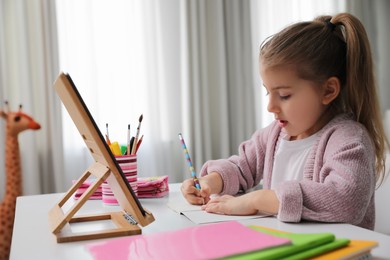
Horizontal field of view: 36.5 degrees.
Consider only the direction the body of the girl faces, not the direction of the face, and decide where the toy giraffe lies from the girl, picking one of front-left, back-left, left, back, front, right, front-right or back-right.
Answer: front-right

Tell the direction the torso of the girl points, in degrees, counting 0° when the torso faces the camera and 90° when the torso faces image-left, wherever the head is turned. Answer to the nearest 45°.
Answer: approximately 45°

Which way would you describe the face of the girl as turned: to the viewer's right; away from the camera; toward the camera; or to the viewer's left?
to the viewer's left

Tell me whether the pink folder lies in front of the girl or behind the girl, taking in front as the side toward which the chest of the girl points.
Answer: in front

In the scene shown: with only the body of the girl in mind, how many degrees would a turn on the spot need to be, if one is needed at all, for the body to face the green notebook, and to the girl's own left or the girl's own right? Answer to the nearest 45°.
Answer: approximately 45° to the girl's own left

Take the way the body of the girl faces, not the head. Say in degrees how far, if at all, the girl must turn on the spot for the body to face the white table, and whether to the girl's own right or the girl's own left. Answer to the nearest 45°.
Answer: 0° — they already face it
